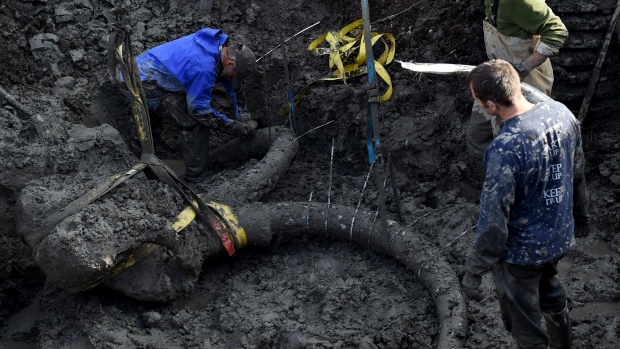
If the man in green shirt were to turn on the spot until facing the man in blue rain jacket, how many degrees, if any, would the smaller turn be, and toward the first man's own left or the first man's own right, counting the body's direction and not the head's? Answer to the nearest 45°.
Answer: approximately 45° to the first man's own right

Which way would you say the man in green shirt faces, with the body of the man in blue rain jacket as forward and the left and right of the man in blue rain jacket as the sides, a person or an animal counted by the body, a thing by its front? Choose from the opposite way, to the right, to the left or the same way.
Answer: the opposite way

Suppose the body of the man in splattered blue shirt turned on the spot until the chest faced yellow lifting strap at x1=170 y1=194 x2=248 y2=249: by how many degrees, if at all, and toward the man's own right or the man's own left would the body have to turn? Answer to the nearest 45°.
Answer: approximately 45° to the man's own left

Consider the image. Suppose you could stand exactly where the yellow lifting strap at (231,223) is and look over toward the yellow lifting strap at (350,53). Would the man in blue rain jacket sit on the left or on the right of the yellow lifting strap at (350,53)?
left

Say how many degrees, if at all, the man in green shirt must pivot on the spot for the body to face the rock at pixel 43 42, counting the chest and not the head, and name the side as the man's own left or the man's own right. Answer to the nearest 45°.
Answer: approximately 45° to the man's own right

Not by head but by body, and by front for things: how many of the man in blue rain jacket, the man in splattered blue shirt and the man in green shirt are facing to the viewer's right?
1

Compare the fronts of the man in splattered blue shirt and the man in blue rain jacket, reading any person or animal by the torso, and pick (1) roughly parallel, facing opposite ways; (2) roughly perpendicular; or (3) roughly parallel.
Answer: roughly perpendicular

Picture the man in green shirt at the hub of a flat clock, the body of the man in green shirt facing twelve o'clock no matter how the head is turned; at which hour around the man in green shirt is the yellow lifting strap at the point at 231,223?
The yellow lifting strap is roughly at 1 o'clock from the man in green shirt.

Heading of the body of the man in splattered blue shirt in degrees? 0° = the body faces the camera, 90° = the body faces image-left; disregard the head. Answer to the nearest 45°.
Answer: approximately 135°

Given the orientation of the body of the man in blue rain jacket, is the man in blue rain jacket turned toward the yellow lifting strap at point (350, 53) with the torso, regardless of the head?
yes

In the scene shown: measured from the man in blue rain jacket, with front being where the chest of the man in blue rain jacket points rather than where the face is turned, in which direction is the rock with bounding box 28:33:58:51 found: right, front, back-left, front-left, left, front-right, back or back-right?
back-left

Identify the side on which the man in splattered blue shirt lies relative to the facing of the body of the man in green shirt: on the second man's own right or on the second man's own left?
on the second man's own left

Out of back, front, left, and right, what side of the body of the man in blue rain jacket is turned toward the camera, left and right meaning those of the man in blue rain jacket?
right

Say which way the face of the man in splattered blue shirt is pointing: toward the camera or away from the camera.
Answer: away from the camera
